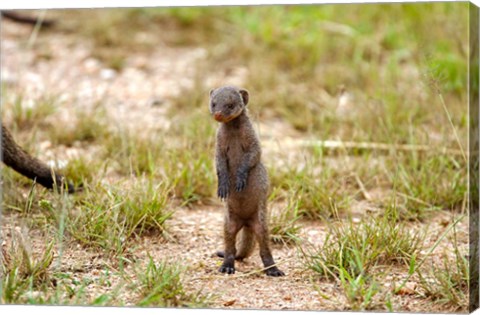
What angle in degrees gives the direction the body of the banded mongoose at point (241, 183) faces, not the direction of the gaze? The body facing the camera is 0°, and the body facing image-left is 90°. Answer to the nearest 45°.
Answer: approximately 45°

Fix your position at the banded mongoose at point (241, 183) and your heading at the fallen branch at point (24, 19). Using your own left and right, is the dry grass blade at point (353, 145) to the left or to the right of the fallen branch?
right

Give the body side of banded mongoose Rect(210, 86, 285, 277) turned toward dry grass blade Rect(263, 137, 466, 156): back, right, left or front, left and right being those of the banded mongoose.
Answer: back
